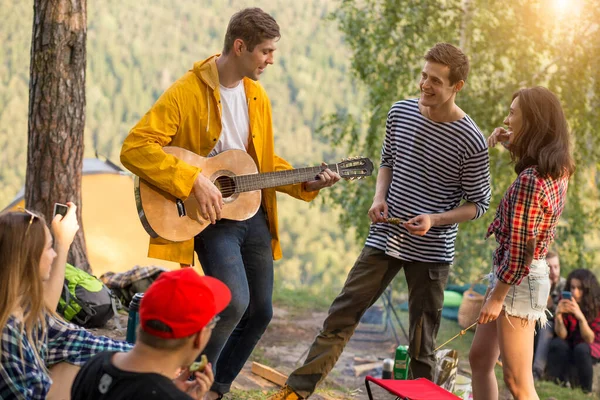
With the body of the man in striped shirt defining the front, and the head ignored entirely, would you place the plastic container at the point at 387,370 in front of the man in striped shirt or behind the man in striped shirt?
behind

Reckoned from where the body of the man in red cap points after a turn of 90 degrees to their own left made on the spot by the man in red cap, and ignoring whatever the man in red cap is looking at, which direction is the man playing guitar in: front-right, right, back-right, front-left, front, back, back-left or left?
front-right

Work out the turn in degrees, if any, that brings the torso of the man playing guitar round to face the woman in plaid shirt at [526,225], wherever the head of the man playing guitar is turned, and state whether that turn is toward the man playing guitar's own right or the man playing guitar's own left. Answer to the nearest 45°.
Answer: approximately 45° to the man playing guitar's own left

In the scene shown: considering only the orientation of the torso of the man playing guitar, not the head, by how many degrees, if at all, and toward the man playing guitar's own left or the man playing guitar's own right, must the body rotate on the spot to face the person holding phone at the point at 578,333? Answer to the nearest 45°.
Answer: approximately 90° to the man playing guitar's own left

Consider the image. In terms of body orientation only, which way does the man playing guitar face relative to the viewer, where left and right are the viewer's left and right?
facing the viewer and to the right of the viewer

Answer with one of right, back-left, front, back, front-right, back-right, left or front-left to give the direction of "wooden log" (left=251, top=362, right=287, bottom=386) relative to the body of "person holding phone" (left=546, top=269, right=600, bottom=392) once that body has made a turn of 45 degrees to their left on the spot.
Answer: front-right

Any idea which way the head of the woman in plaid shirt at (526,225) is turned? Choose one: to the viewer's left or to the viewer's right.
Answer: to the viewer's left

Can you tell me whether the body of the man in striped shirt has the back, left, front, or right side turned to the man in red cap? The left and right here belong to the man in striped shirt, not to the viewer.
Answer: front

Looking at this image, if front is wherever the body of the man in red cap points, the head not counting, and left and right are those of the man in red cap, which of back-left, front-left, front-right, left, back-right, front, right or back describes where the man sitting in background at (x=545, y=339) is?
front

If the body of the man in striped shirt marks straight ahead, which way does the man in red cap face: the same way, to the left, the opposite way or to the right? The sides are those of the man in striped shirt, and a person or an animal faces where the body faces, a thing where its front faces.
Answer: the opposite way

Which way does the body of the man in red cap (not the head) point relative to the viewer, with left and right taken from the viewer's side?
facing away from the viewer and to the right of the viewer

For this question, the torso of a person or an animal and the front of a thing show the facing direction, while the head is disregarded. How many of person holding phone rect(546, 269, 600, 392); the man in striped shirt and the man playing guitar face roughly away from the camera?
0

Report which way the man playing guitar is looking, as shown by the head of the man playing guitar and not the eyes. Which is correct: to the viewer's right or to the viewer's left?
to the viewer's right

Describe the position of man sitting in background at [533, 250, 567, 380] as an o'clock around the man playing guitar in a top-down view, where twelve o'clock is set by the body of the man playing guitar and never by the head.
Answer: The man sitting in background is roughly at 9 o'clock from the man playing guitar.

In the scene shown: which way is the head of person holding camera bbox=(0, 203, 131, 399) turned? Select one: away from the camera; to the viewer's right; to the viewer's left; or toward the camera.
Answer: to the viewer's right

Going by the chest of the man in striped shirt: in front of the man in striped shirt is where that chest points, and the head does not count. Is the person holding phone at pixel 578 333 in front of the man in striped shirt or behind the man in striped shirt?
behind

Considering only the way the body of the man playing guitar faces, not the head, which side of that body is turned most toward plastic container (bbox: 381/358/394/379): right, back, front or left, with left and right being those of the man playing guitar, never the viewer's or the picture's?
left

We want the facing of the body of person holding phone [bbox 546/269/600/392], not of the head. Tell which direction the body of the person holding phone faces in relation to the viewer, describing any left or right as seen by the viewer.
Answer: facing the viewer and to the left of the viewer
